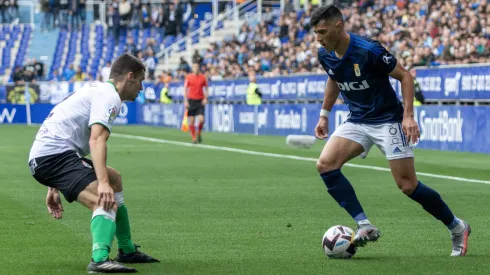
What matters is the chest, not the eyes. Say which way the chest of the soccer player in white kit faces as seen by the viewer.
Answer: to the viewer's right

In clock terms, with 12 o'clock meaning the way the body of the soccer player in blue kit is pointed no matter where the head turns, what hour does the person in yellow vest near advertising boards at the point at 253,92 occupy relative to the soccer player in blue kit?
The person in yellow vest near advertising boards is roughly at 4 o'clock from the soccer player in blue kit.

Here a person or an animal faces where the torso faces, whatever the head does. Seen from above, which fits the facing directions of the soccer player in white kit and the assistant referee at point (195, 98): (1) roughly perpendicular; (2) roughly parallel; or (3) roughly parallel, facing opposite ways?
roughly perpendicular

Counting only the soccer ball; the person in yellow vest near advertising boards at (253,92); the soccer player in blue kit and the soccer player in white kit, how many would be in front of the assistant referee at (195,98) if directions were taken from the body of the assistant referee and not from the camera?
3

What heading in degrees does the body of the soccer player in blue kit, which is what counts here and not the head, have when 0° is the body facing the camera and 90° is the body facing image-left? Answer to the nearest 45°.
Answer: approximately 45°

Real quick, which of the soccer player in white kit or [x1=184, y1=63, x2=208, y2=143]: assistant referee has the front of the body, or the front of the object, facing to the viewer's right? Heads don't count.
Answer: the soccer player in white kit

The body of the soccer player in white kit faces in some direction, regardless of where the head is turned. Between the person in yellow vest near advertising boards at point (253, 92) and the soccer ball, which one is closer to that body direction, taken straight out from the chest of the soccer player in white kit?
the soccer ball
